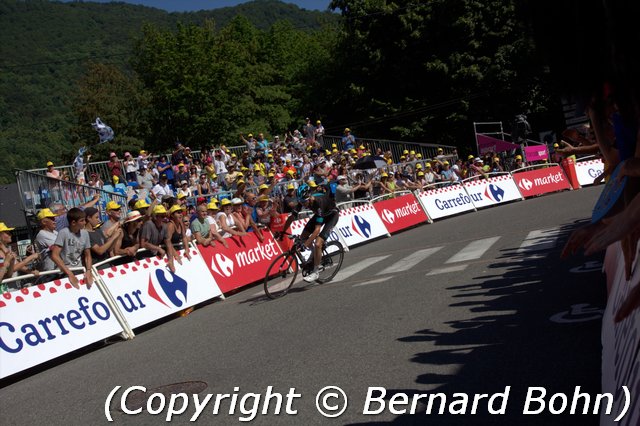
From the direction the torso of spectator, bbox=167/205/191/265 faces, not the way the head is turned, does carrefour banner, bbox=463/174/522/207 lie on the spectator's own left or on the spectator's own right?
on the spectator's own left

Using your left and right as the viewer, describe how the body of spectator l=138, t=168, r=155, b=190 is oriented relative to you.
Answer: facing the viewer and to the right of the viewer

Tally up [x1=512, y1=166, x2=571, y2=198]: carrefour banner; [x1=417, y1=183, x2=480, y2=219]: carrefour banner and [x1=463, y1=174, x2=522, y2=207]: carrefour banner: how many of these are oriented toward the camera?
3

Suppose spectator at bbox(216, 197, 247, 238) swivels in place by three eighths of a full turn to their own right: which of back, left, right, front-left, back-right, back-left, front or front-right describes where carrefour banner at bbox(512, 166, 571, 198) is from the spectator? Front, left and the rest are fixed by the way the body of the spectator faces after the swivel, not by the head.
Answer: back-right

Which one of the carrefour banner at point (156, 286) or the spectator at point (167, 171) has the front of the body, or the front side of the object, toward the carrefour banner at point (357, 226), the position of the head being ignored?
the spectator

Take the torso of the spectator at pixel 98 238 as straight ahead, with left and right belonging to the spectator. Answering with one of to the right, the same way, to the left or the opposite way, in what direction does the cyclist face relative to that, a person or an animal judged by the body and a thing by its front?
to the right
